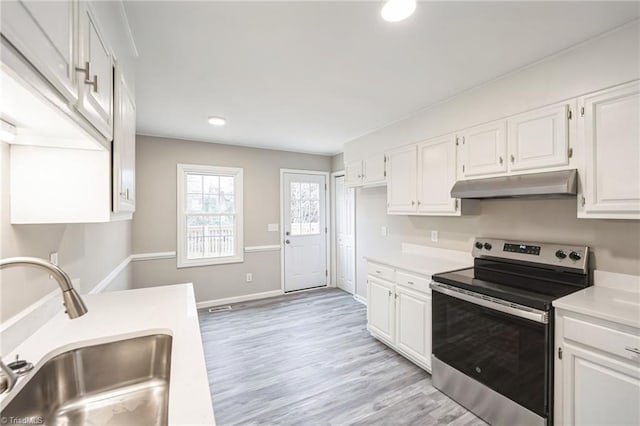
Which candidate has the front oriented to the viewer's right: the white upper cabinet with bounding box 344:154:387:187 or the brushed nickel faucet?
the brushed nickel faucet

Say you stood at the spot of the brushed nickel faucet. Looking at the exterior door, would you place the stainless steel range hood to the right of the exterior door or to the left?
right

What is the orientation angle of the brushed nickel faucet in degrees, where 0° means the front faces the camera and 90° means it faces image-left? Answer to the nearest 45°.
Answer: approximately 270°

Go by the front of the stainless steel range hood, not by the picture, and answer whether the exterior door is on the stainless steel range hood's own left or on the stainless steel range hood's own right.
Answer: on the stainless steel range hood's own right

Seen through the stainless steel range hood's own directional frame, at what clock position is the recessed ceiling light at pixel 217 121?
The recessed ceiling light is roughly at 1 o'clock from the stainless steel range hood.

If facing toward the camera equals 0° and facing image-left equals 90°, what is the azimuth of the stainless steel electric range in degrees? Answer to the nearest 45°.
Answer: approximately 45°
